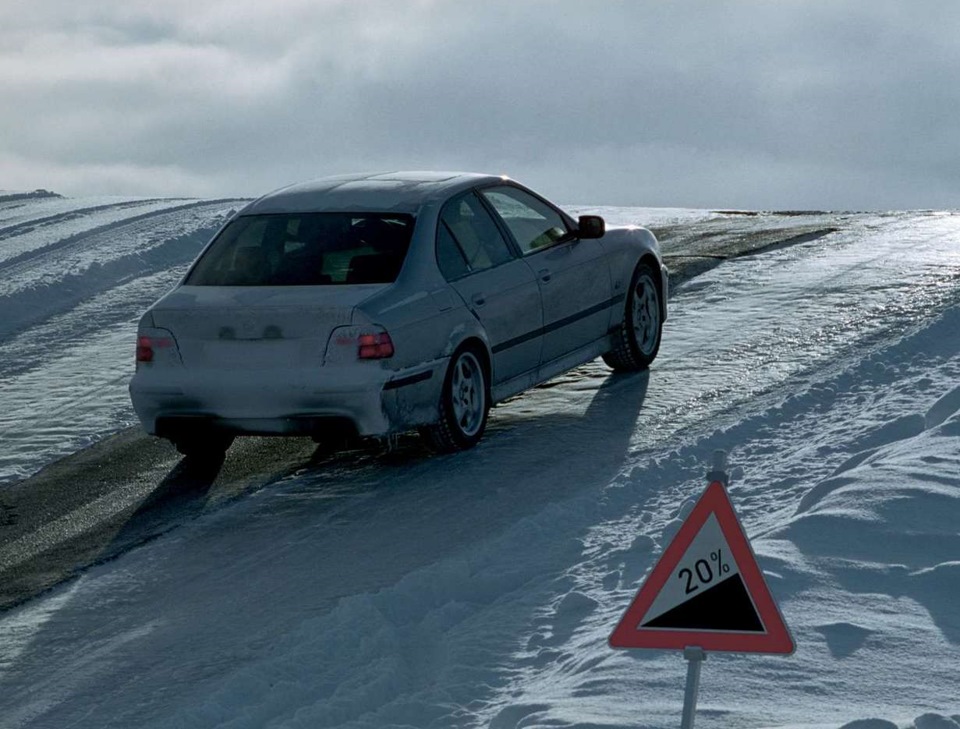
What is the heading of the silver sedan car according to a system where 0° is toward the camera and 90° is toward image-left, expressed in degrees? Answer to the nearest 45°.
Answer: approximately 225°
